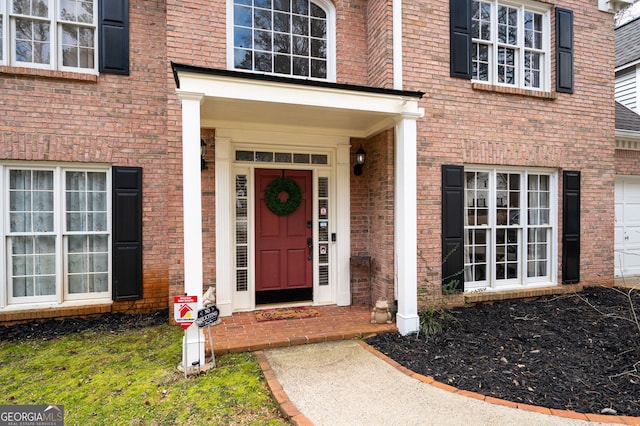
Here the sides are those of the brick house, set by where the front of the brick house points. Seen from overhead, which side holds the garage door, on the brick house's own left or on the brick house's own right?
on the brick house's own left

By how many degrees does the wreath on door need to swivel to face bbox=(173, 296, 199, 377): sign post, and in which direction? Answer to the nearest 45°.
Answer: approximately 45° to its right

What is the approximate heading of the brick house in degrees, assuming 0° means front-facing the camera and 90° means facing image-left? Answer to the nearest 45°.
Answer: approximately 0°

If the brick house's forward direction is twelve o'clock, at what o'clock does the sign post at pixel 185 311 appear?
The sign post is roughly at 1 o'clock from the brick house.

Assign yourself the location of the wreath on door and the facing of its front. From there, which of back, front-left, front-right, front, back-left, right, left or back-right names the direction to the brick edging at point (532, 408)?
front-left

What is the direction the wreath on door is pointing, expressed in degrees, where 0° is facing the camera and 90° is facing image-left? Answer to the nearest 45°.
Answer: approximately 0°

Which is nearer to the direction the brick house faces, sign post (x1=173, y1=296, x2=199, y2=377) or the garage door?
the sign post

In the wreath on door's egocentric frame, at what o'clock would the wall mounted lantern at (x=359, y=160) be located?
The wall mounted lantern is roughly at 9 o'clock from the wreath on door.

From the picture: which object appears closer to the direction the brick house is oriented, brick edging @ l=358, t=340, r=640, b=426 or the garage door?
the brick edging

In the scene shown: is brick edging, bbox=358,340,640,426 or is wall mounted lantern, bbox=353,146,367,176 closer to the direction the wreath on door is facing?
the brick edging

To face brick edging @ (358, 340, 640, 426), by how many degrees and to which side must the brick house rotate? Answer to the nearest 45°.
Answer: approximately 45° to its left
